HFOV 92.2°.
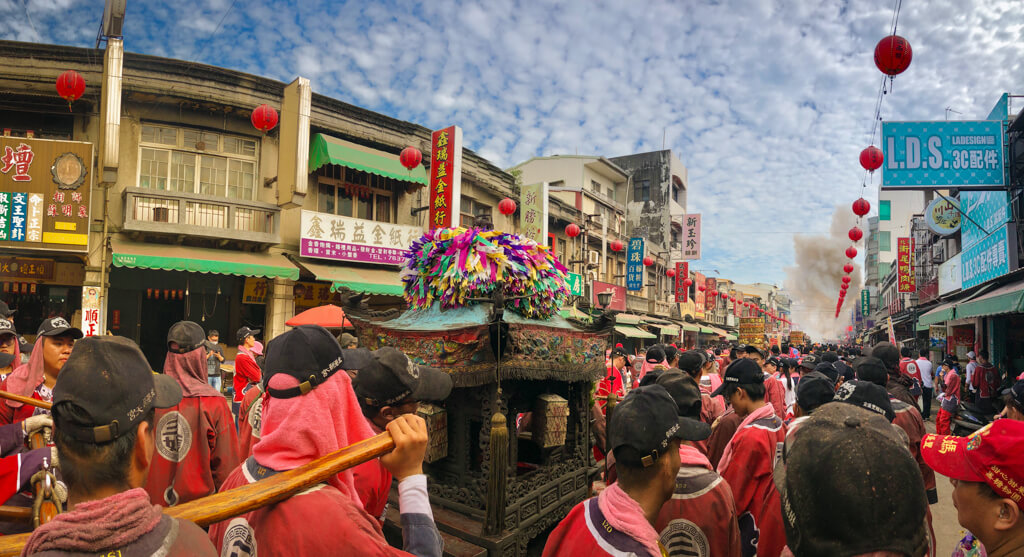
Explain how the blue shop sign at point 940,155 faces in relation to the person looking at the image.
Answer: facing the viewer

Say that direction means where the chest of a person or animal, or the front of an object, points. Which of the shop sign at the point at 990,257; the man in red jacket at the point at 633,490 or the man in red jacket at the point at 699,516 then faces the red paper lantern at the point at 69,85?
the shop sign

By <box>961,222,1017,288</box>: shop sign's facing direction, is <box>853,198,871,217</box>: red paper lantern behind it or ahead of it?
ahead

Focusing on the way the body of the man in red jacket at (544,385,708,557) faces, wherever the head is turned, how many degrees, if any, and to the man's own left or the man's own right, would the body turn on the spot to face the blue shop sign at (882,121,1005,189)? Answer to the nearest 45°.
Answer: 0° — they already face it

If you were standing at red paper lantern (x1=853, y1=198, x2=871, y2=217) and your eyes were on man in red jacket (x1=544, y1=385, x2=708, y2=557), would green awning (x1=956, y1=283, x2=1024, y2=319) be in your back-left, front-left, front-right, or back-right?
front-left

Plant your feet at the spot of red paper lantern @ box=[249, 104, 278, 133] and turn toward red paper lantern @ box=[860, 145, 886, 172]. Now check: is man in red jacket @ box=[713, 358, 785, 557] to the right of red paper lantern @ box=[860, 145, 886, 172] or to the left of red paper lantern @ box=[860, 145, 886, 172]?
right

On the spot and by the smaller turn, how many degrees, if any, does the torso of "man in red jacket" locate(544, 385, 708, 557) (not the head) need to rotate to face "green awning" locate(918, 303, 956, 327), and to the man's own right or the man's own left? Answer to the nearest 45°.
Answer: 0° — they already face it

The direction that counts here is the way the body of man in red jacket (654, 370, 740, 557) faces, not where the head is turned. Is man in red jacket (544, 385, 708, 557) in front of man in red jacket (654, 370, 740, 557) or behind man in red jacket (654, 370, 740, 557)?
behind

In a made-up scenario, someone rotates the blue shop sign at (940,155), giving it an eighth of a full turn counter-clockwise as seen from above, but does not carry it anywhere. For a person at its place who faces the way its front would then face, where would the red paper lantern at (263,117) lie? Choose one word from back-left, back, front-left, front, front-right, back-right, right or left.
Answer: right

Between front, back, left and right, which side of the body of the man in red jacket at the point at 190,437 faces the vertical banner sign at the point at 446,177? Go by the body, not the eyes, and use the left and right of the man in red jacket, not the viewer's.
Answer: front

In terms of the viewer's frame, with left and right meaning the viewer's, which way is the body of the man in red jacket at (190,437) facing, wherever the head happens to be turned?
facing away from the viewer and to the right of the viewer

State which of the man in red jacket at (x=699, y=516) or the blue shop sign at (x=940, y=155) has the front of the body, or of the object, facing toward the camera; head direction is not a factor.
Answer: the blue shop sign

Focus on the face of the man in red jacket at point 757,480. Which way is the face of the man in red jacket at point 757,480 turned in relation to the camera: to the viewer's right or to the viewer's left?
to the viewer's left

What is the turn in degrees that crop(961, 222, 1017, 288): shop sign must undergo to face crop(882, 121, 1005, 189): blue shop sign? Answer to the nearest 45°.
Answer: approximately 45° to its left

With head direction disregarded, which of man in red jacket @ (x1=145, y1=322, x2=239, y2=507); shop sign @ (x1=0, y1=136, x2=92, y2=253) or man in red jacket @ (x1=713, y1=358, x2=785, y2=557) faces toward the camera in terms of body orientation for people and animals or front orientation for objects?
the shop sign

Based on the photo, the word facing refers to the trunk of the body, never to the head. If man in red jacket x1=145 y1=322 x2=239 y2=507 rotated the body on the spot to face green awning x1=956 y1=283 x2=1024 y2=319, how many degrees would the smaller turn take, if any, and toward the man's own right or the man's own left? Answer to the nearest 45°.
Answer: approximately 45° to the man's own right

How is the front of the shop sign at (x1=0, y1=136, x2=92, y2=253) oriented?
toward the camera
